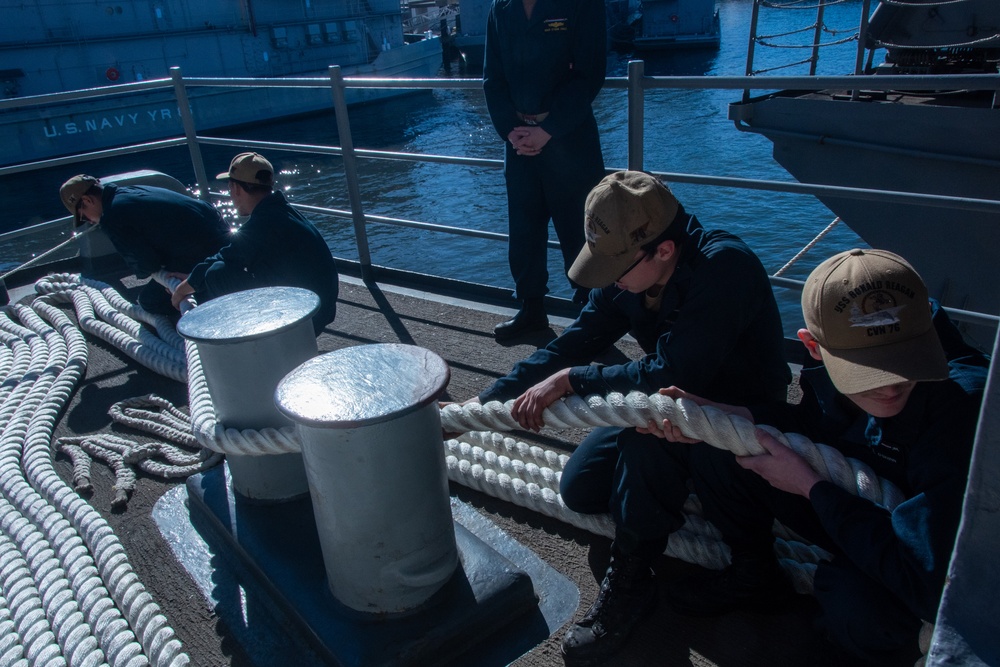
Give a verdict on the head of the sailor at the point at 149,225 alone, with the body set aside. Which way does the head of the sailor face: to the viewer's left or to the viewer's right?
to the viewer's left

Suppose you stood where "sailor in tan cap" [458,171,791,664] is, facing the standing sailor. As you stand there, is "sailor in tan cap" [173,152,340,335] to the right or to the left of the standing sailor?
left

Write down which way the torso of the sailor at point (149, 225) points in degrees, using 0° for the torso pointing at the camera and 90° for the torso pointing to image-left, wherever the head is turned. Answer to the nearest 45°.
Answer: approximately 90°

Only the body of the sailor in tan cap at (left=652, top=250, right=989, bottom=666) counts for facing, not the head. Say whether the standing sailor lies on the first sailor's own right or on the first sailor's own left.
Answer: on the first sailor's own right

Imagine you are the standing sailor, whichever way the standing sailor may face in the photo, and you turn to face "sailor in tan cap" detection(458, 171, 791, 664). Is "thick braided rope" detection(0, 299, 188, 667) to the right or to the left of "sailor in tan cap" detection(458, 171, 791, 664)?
right

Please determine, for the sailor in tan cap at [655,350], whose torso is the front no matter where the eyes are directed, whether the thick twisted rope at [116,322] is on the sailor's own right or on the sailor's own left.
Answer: on the sailor's own right

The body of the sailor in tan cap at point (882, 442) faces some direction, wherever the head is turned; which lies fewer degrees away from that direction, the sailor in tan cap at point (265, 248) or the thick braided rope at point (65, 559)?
the thick braided rope

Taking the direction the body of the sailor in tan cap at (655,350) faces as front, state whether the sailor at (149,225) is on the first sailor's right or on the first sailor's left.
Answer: on the first sailor's right
